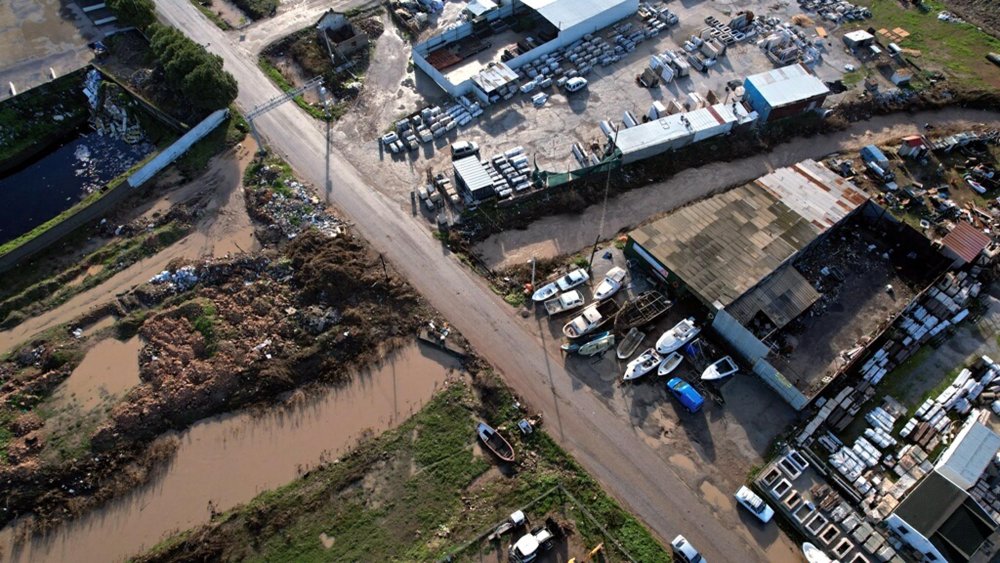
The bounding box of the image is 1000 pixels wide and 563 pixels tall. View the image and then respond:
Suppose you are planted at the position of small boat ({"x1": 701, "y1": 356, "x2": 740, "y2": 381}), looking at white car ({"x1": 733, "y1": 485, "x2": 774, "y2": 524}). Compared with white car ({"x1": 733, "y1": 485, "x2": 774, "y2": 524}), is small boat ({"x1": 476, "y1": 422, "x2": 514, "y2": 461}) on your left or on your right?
right

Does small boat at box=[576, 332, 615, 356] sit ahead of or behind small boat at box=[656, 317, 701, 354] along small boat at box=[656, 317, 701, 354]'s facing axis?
ahead

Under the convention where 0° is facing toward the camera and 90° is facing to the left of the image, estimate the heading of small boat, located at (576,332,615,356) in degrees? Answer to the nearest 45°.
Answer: approximately 45°

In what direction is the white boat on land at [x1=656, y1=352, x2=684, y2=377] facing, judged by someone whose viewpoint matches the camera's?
facing the viewer and to the left of the viewer

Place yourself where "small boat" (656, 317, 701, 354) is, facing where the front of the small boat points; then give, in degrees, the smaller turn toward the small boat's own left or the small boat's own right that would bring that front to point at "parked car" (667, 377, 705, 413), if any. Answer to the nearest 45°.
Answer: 0° — it already faces it

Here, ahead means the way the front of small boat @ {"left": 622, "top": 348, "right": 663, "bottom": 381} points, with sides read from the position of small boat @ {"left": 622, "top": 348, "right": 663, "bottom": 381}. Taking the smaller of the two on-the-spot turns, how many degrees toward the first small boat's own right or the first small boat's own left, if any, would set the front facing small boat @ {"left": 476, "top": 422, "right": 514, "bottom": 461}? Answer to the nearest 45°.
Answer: approximately 45° to the first small boat's own right

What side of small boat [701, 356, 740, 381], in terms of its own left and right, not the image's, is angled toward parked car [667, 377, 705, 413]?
front
